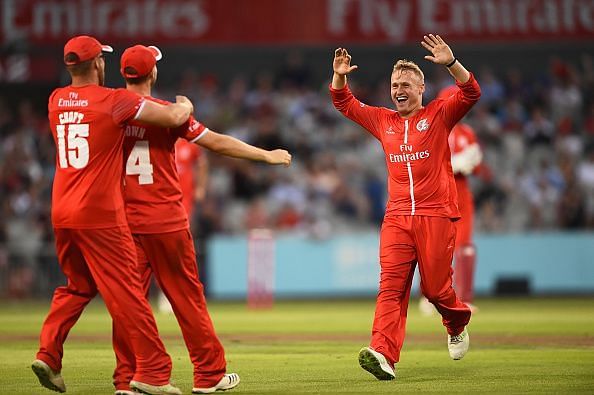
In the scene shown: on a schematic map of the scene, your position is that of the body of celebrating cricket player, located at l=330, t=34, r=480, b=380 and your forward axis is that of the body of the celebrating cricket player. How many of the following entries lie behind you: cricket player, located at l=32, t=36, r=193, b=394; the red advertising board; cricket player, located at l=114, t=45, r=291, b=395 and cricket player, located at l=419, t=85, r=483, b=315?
2

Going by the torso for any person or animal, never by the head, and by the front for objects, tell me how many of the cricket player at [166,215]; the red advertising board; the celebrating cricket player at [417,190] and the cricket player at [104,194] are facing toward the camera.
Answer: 2

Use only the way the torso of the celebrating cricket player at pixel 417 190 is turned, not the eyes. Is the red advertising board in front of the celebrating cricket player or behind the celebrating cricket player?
behind

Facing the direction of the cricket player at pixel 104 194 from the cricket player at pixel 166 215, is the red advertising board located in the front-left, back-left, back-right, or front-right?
back-right

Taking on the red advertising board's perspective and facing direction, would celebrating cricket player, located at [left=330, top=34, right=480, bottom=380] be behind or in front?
in front

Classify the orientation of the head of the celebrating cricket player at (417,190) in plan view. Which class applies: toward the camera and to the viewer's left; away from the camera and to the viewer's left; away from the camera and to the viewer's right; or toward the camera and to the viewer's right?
toward the camera and to the viewer's left

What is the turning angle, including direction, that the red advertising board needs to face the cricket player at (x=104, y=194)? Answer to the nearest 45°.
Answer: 0° — it already faces them

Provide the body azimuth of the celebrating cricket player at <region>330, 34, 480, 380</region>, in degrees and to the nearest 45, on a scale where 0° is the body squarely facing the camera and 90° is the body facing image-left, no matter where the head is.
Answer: approximately 0°

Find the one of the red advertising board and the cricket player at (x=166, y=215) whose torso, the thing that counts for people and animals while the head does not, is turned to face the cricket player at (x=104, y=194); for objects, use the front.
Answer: the red advertising board

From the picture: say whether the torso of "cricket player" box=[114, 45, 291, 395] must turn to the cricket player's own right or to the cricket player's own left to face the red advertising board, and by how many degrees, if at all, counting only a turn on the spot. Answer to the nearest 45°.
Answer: approximately 45° to the cricket player's own left

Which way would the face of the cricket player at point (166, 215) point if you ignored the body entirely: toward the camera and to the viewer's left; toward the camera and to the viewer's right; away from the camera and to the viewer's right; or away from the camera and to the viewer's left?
away from the camera and to the viewer's right

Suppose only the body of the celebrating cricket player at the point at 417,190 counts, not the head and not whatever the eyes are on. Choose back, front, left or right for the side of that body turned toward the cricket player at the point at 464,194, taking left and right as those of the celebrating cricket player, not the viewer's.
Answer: back
